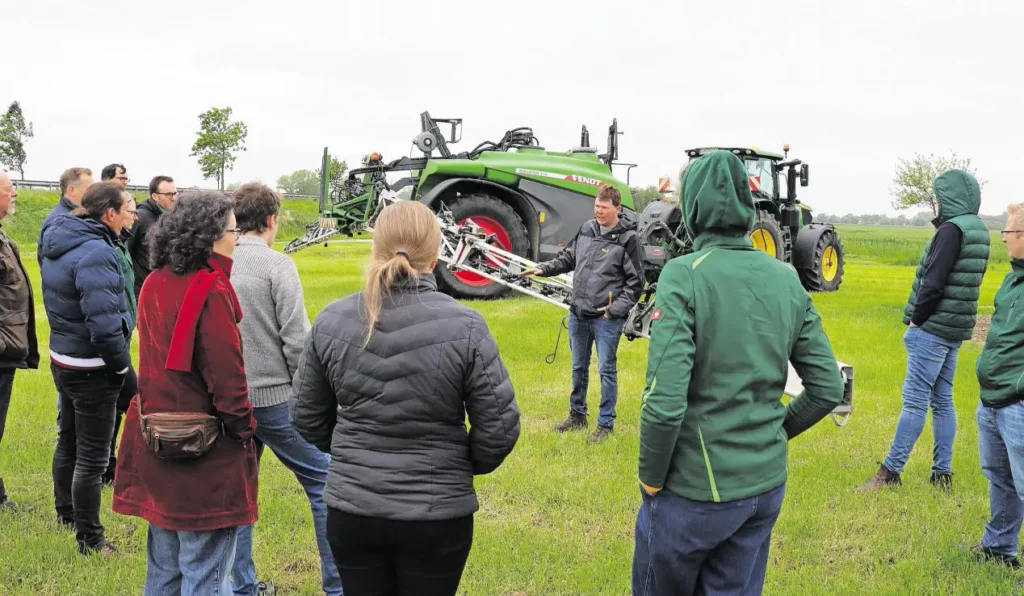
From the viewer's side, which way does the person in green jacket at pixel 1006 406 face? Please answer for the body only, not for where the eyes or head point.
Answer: to the viewer's left

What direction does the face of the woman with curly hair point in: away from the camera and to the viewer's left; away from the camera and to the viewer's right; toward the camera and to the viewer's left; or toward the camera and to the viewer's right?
away from the camera and to the viewer's right

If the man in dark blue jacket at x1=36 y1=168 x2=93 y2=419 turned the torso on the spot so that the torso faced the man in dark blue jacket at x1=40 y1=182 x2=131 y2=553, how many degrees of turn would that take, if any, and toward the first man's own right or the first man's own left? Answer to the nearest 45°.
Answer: approximately 90° to the first man's own right

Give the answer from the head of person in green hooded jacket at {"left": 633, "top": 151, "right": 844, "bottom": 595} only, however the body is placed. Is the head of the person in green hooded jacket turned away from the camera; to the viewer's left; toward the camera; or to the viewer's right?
away from the camera

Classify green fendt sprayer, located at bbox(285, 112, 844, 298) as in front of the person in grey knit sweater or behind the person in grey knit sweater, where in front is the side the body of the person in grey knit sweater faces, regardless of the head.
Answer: in front

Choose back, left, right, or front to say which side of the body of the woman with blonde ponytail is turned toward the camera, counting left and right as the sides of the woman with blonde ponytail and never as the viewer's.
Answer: back

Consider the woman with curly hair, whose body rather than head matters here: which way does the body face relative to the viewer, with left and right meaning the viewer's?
facing away from the viewer and to the right of the viewer

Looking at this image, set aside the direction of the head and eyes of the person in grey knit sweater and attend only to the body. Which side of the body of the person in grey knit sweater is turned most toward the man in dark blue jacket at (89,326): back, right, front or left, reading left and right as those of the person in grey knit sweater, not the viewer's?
left

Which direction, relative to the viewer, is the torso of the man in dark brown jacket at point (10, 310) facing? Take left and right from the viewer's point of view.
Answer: facing to the right of the viewer

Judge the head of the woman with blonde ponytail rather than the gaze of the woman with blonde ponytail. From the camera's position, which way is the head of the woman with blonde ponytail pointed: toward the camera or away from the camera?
away from the camera

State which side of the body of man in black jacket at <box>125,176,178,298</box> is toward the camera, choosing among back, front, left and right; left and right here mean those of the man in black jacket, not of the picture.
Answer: right
